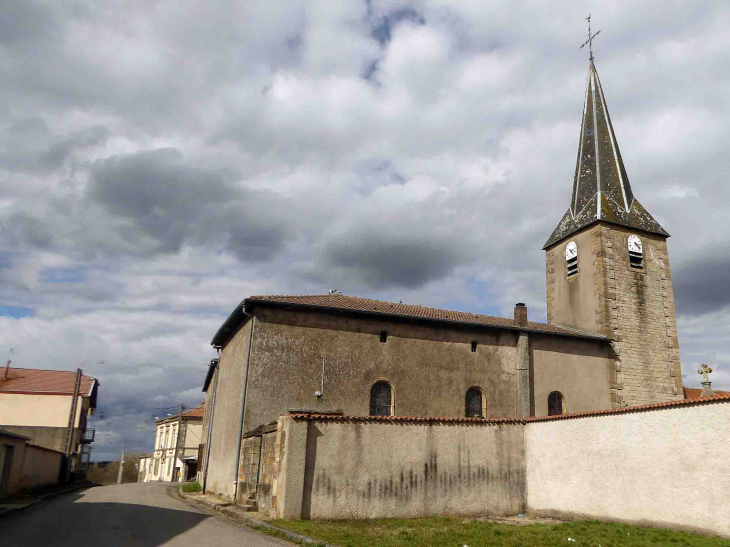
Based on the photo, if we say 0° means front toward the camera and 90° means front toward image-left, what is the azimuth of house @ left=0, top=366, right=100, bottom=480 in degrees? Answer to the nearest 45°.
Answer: approximately 270°

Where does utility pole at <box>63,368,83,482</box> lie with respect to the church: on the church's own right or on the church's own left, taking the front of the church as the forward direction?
on the church's own left

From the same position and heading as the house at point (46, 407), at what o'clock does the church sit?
The church is roughly at 2 o'clock from the house.

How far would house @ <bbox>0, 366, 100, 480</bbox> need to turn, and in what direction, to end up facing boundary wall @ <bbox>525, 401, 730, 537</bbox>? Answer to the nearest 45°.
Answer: approximately 90° to its right

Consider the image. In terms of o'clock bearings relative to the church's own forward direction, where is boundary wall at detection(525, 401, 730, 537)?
The boundary wall is roughly at 4 o'clock from the church.

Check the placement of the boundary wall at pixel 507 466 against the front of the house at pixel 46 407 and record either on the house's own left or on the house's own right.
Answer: on the house's own right

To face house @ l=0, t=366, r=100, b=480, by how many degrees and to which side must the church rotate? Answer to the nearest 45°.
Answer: approximately 90° to its left

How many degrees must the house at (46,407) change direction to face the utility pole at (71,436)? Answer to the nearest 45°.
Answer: approximately 90° to its right

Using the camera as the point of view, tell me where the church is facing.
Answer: facing away from the viewer and to the right of the viewer
